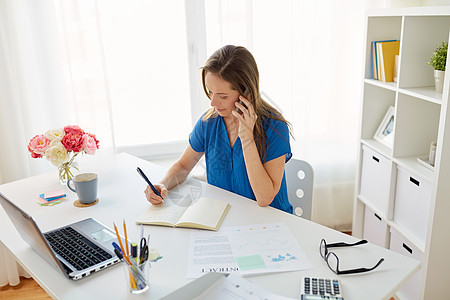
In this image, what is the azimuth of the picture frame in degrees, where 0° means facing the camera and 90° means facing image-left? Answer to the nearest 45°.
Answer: approximately 45°

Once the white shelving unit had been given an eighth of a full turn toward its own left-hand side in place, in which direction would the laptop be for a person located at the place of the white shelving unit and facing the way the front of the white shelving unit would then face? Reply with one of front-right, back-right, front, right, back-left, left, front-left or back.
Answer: front-right

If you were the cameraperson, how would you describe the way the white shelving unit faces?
facing the viewer and to the left of the viewer

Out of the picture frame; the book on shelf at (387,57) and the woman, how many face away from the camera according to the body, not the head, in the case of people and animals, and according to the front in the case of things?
0

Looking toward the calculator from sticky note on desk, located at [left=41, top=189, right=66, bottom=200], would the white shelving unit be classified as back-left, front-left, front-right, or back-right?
front-left

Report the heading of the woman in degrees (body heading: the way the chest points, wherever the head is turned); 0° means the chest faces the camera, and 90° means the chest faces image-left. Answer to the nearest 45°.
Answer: approximately 45°

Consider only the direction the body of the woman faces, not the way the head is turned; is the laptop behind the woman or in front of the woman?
in front

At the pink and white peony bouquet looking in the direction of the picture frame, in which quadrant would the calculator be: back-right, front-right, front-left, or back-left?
front-right

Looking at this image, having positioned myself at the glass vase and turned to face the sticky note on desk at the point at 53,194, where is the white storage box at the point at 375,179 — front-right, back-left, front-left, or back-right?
back-left

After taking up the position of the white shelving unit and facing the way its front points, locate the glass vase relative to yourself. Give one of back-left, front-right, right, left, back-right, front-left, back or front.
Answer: front

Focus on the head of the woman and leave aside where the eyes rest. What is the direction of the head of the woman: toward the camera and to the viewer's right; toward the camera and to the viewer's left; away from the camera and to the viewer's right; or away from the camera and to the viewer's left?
toward the camera and to the viewer's left

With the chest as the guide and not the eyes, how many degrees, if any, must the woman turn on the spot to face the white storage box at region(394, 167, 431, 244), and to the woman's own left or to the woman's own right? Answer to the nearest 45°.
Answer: approximately 135° to the woman's own left

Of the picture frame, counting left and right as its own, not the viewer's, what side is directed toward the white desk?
front
